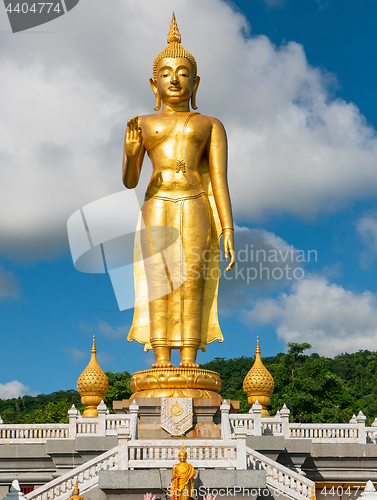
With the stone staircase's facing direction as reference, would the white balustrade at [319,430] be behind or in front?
behind

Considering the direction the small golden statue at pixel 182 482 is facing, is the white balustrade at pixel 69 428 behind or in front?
behind

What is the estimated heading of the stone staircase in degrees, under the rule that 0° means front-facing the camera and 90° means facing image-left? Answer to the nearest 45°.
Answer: approximately 0°

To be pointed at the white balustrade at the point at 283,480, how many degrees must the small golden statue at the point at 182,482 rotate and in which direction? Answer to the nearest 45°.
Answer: approximately 135° to its left

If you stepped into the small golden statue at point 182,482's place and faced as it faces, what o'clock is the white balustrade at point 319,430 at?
The white balustrade is roughly at 7 o'clock from the small golden statue.

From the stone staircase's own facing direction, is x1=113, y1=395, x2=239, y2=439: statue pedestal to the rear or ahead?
to the rear

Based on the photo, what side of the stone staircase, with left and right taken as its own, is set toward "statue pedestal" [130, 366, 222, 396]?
back
